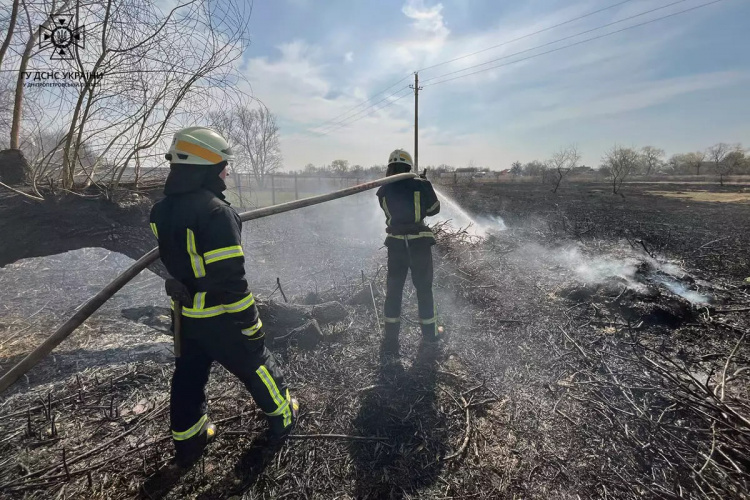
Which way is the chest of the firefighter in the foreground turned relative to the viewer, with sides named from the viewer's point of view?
facing away from the viewer and to the right of the viewer

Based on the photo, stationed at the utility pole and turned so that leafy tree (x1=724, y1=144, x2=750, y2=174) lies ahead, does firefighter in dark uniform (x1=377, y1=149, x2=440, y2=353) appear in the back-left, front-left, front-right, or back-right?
back-right

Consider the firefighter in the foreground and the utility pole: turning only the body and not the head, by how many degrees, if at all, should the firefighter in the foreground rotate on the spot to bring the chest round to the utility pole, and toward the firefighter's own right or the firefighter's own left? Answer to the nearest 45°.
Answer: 0° — they already face it

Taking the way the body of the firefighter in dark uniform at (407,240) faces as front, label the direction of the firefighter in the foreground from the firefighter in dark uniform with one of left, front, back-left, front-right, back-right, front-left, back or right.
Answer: back-left

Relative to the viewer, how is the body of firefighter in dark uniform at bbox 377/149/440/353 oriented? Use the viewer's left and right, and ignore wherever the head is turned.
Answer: facing away from the viewer

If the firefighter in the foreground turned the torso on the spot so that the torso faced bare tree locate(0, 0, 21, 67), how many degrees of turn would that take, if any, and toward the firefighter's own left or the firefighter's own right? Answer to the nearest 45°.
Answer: approximately 90° to the firefighter's own left

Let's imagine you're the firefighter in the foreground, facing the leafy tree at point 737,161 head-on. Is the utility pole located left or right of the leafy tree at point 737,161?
left

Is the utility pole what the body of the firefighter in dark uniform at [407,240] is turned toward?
yes
